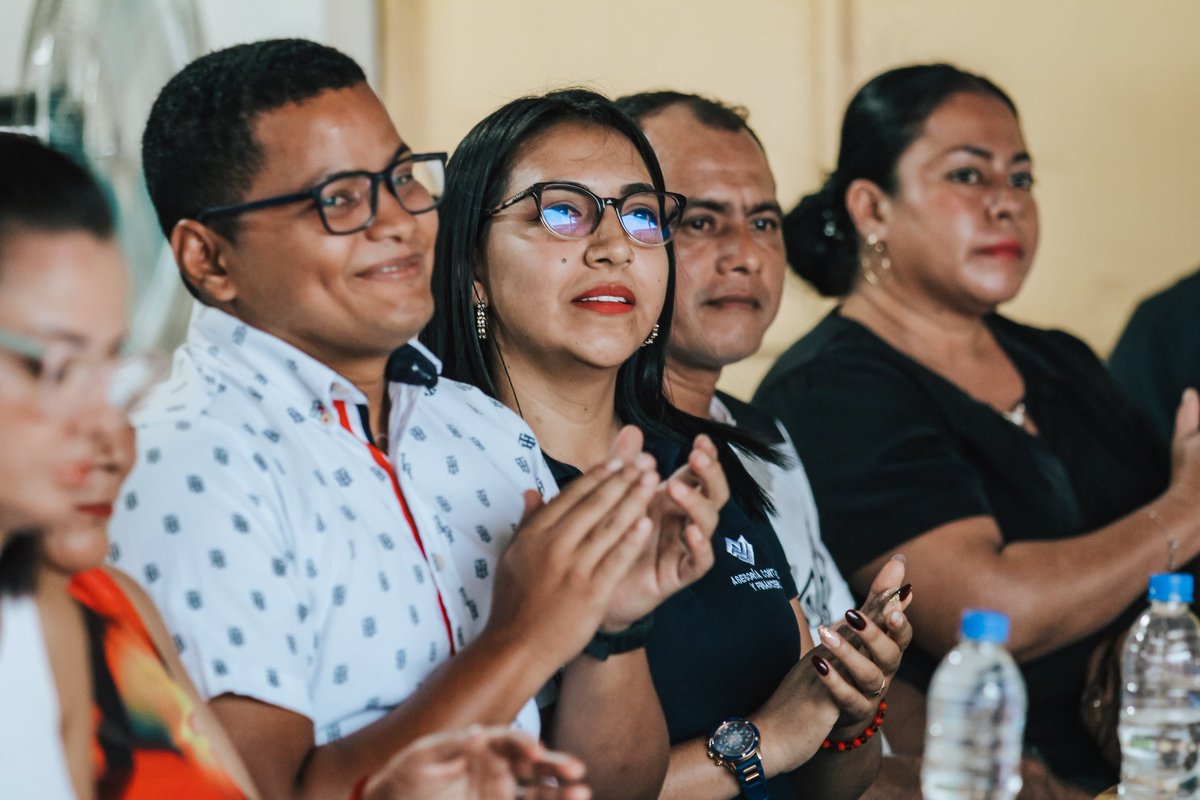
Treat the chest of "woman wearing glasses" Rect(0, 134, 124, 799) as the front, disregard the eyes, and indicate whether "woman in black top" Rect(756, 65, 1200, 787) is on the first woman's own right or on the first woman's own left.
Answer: on the first woman's own left

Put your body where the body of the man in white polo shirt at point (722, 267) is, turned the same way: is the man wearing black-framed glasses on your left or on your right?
on your right

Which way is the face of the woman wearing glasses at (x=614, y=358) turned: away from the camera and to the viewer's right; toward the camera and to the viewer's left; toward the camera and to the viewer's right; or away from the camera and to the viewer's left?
toward the camera and to the viewer's right

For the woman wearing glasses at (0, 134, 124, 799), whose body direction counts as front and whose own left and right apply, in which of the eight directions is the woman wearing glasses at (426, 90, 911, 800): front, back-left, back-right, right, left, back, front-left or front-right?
left

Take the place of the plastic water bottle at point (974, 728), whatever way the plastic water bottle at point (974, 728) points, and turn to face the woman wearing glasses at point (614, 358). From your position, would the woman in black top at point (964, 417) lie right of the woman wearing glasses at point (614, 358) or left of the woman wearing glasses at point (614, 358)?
right

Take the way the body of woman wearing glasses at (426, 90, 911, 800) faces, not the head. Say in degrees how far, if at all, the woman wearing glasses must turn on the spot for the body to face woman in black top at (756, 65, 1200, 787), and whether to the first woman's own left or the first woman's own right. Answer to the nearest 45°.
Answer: approximately 90° to the first woman's own left

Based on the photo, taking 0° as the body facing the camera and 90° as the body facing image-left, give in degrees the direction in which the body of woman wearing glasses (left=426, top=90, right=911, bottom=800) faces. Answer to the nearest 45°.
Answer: approximately 315°

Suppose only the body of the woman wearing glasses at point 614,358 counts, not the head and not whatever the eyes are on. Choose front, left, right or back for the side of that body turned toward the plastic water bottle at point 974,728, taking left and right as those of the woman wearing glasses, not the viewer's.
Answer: front

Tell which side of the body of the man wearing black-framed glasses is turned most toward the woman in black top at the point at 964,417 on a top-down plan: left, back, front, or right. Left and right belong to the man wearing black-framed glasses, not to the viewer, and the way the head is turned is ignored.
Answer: left

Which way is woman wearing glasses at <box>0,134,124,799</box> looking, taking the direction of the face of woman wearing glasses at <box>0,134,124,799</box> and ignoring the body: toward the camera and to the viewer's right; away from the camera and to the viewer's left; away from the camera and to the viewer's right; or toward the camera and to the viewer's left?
toward the camera and to the viewer's right

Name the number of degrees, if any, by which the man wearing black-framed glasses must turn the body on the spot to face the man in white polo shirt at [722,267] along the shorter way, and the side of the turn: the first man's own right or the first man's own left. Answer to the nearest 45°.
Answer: approximately 90° to the first man's own left

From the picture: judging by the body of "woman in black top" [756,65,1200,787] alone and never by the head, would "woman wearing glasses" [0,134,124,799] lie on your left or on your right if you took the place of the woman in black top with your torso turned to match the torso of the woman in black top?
on your right

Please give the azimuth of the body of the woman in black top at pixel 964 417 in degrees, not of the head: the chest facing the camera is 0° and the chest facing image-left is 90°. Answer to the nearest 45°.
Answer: approximately 315°

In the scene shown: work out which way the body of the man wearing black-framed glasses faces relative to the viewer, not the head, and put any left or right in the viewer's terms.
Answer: facing the viewer and to the right of the viewer
